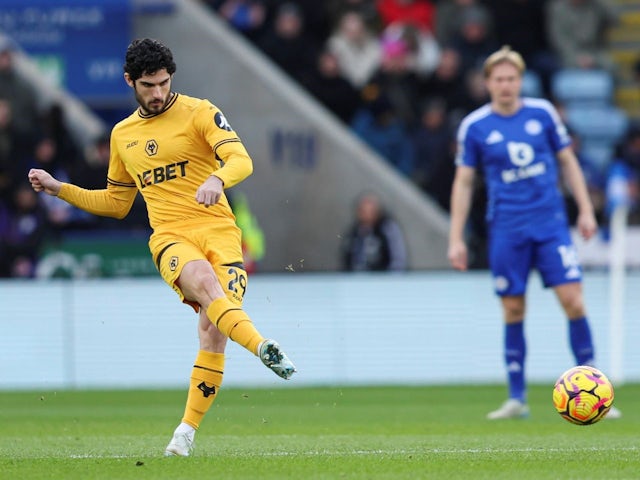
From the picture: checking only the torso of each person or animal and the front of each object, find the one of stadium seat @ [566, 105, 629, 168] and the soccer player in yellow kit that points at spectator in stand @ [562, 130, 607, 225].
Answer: the stadium seat

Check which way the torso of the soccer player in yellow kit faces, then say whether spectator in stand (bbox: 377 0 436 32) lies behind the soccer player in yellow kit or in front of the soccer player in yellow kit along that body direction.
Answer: behind

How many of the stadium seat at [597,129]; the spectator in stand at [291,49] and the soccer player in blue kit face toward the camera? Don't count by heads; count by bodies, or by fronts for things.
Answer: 3

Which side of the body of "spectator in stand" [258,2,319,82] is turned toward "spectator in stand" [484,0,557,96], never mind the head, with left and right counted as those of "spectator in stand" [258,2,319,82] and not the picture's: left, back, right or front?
left

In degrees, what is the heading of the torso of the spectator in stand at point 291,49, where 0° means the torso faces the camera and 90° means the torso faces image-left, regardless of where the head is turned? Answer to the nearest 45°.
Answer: approximately 0°

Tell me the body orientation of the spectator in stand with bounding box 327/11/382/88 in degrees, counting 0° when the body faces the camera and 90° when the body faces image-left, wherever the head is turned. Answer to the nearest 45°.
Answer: approximately 0°
